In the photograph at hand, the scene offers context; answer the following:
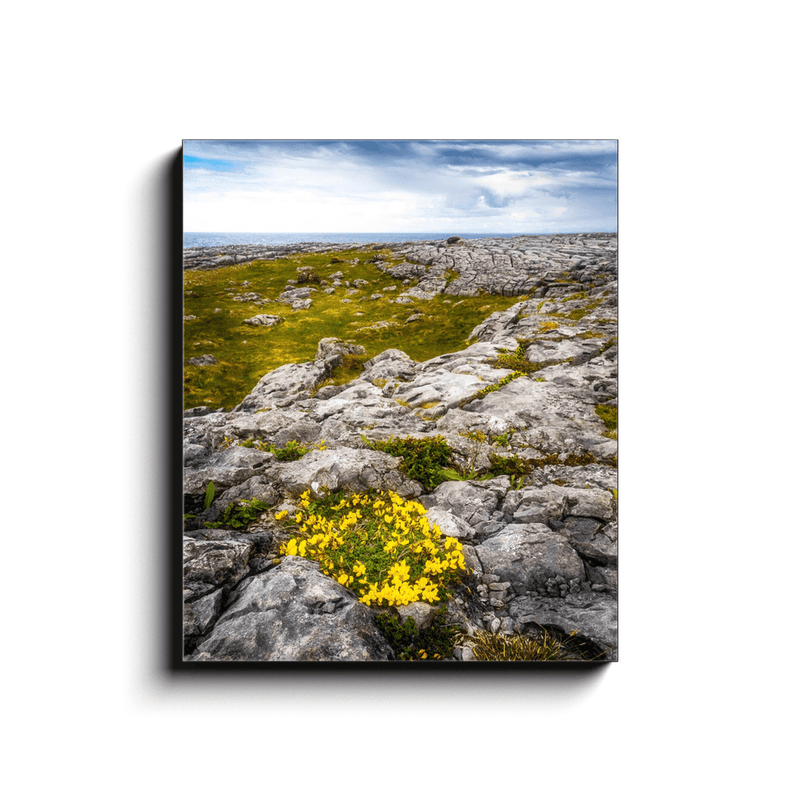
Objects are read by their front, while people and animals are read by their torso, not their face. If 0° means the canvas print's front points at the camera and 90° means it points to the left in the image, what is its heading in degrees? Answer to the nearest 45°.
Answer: approximately 0°
